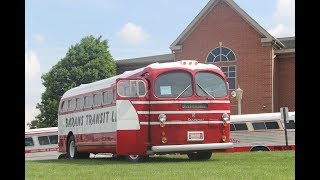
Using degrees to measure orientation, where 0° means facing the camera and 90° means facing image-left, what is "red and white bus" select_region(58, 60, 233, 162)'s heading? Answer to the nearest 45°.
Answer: approximately 315°

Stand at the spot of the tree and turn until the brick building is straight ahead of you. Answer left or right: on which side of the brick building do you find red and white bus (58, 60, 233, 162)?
right

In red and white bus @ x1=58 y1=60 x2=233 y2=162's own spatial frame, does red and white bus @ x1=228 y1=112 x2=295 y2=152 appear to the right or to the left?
on its left

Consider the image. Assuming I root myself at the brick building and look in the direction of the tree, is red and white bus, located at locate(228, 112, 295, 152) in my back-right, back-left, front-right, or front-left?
back-left

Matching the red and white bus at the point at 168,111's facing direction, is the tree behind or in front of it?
behind
